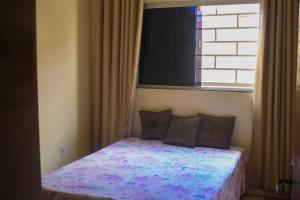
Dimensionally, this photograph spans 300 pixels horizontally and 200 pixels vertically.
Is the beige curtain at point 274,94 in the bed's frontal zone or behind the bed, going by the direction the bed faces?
behind

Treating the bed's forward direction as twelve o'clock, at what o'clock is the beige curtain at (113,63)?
The beige curtain is roughly at 4 o'clock from the bed.

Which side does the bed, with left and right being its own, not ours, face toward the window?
back
